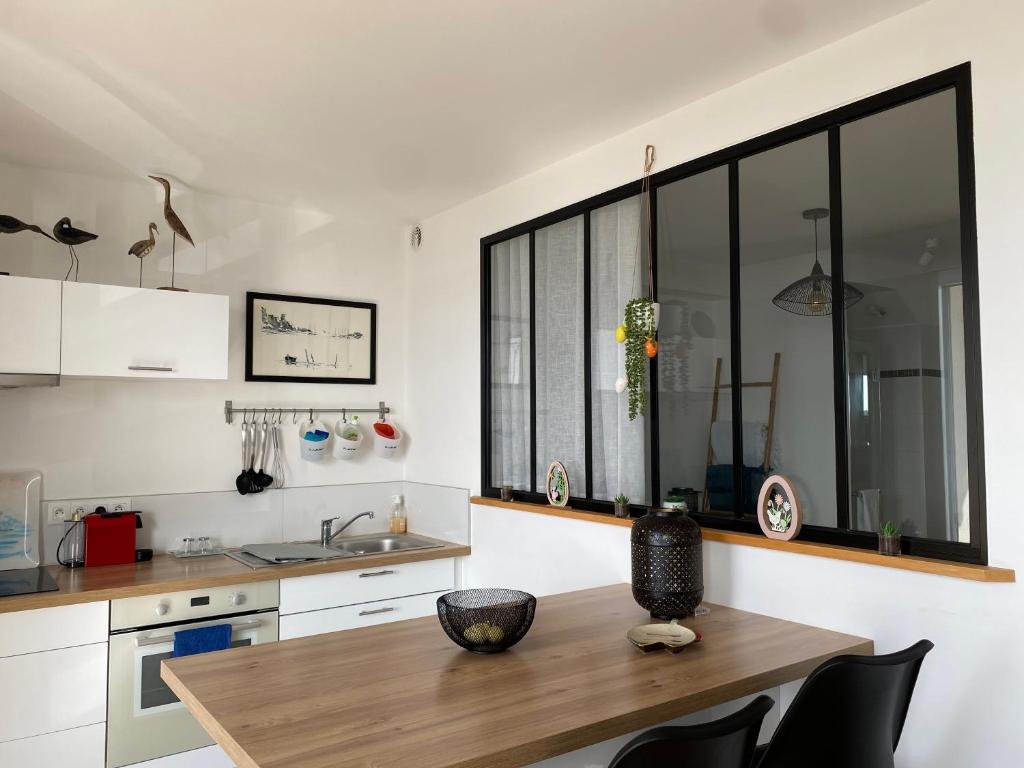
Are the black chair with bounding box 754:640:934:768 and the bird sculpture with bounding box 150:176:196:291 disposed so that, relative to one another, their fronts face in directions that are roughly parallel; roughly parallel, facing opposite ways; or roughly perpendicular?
roughly perpendicular

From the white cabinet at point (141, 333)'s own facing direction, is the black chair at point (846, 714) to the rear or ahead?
ahead

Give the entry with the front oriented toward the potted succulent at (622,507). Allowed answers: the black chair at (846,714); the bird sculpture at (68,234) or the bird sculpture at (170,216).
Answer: the black chair

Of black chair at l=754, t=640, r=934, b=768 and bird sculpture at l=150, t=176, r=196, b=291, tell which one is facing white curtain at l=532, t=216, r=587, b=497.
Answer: the black chair

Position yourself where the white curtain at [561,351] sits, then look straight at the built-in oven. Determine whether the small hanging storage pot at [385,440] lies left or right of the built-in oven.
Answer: right

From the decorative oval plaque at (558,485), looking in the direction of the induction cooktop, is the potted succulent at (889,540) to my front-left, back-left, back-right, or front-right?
back-left

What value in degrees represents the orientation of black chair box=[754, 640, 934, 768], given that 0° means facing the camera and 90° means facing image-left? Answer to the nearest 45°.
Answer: approximately 135°

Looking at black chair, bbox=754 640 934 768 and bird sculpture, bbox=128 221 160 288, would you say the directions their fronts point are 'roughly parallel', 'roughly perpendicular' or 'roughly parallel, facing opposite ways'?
roughly perpendicular

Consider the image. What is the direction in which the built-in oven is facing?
toward the camera

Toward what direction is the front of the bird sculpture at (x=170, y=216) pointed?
to the viewer's left
